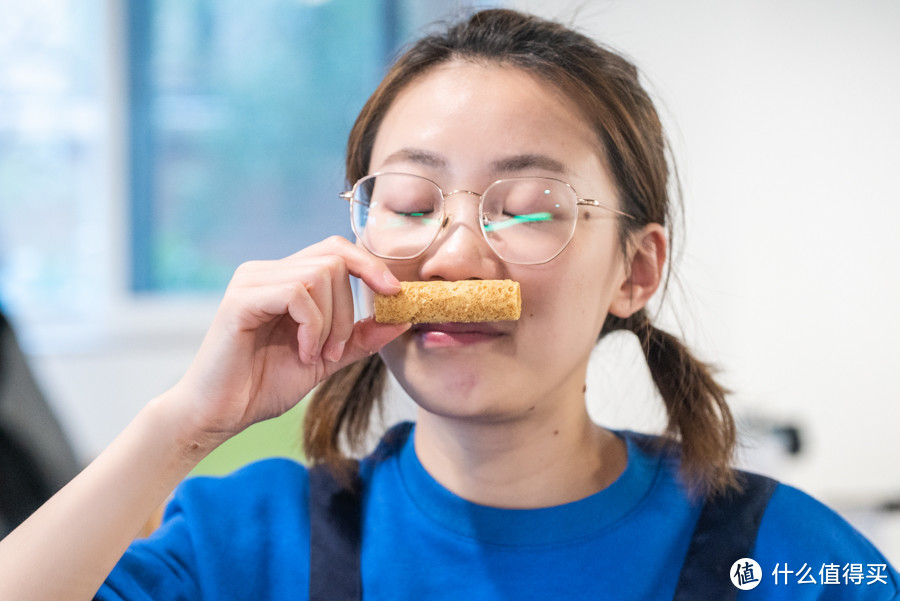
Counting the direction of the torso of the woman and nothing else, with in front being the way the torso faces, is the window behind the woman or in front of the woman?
behind

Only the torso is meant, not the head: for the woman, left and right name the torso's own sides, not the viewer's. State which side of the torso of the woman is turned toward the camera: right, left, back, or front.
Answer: front
